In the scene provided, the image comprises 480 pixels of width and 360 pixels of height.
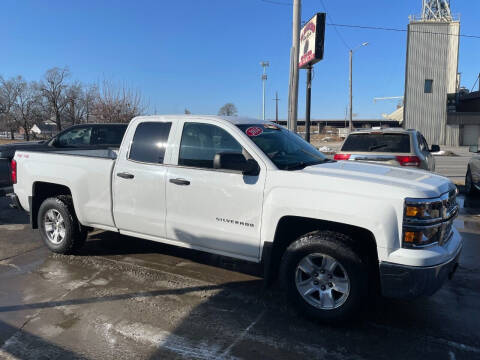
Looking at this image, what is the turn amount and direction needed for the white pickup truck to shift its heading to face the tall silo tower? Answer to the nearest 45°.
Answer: approximately 90° to its left

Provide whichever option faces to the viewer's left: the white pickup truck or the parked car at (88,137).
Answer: the parked car

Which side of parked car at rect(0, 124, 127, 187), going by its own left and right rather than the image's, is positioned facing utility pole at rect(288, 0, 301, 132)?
back

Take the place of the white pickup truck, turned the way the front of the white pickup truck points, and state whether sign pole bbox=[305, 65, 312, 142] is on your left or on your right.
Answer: on your left

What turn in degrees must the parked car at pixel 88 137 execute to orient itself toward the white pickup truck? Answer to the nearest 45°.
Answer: approximately 90° to its left

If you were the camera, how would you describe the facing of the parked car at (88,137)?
facing to the left of the viewer

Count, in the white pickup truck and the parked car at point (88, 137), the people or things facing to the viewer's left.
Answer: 1

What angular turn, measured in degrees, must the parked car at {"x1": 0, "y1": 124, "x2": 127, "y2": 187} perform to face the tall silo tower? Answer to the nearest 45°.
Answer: approximately 135° to its right

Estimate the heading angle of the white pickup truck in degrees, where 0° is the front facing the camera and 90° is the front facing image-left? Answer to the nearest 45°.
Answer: approximately 315°

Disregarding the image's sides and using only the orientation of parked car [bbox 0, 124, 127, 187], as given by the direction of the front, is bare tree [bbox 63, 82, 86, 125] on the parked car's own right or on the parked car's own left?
on the parked car's own right

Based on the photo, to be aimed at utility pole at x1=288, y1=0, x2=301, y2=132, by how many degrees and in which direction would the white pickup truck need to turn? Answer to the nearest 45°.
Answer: approximately 135° to its left
